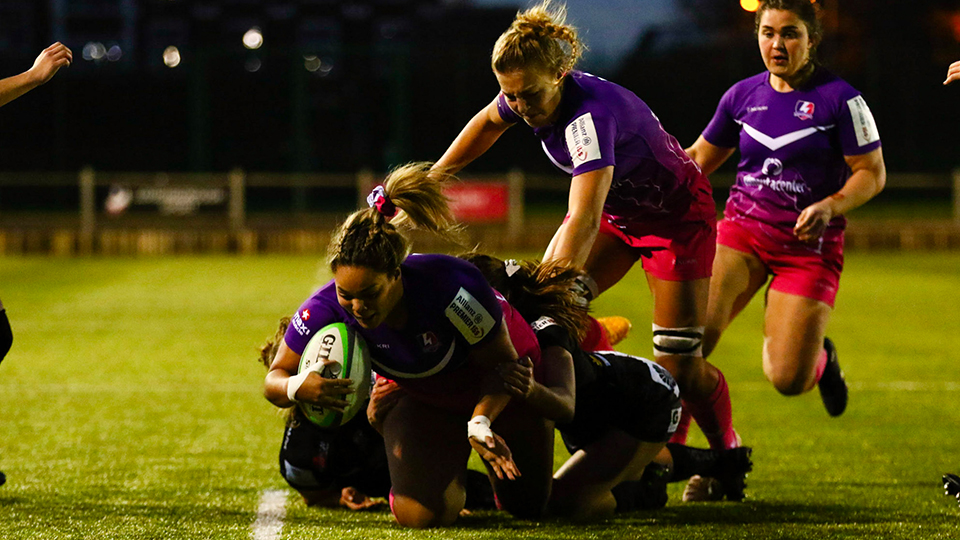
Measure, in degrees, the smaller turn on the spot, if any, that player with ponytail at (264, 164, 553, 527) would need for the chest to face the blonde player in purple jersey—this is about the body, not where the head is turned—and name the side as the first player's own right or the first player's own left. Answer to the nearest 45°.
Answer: approximately 180°

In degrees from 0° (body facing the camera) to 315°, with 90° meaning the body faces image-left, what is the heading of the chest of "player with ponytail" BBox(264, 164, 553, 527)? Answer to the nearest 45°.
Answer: approximately 45°

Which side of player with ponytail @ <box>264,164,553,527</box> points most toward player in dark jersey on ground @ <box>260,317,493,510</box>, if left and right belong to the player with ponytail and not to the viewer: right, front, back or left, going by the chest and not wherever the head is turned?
right

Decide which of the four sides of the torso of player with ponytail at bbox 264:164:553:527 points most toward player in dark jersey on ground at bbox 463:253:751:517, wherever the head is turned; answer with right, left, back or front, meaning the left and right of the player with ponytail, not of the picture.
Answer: back

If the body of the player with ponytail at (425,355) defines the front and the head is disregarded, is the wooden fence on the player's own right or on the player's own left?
on the player's own right
